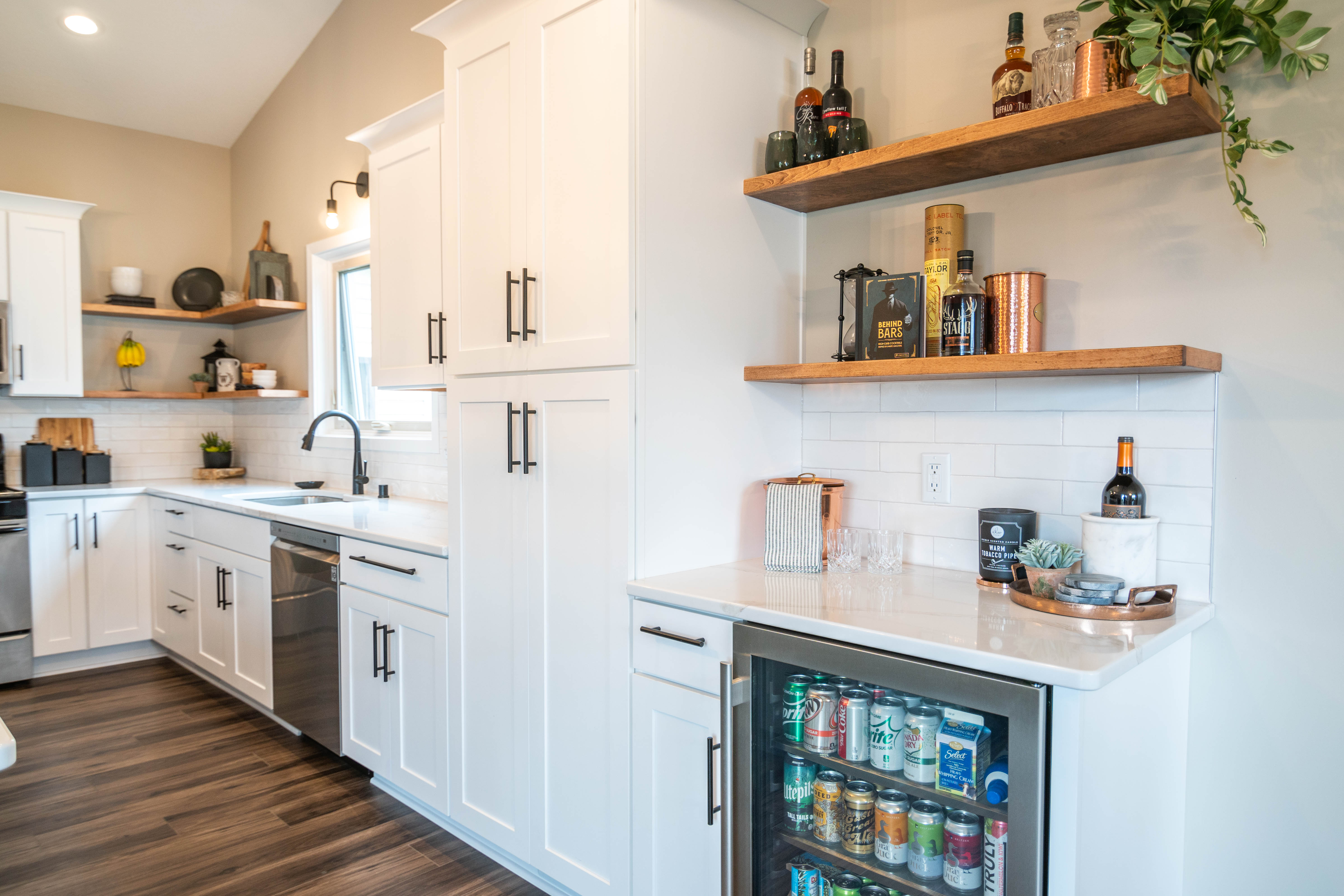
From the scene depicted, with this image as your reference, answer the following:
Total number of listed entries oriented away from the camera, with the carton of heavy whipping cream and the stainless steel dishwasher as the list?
0

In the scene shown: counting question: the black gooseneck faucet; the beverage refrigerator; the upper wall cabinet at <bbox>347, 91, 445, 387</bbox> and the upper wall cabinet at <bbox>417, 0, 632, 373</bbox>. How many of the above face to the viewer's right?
0

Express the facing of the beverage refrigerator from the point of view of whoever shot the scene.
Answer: facing the viewer and to the left of the viewer

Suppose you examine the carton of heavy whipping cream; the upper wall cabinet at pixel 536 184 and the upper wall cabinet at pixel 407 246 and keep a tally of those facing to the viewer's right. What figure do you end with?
0

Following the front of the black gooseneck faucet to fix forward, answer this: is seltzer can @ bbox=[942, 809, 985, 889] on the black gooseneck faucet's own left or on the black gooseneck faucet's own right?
on the black gooseneck faucet's own left

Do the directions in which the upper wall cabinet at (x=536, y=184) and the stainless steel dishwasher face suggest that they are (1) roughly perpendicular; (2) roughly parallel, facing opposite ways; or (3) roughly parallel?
roughly parallel

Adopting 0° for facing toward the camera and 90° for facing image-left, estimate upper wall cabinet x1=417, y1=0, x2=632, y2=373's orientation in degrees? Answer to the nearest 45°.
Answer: approximately 45°

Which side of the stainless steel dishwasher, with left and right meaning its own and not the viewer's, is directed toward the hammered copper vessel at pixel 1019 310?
left

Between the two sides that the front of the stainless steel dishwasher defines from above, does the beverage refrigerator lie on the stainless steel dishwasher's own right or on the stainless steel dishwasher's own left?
on the stainless steel dishwasher's own left

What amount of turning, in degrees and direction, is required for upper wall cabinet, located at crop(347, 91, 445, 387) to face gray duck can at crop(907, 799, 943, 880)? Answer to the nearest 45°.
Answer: approximately 90° to its left

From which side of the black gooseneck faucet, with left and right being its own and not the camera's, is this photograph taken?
left
